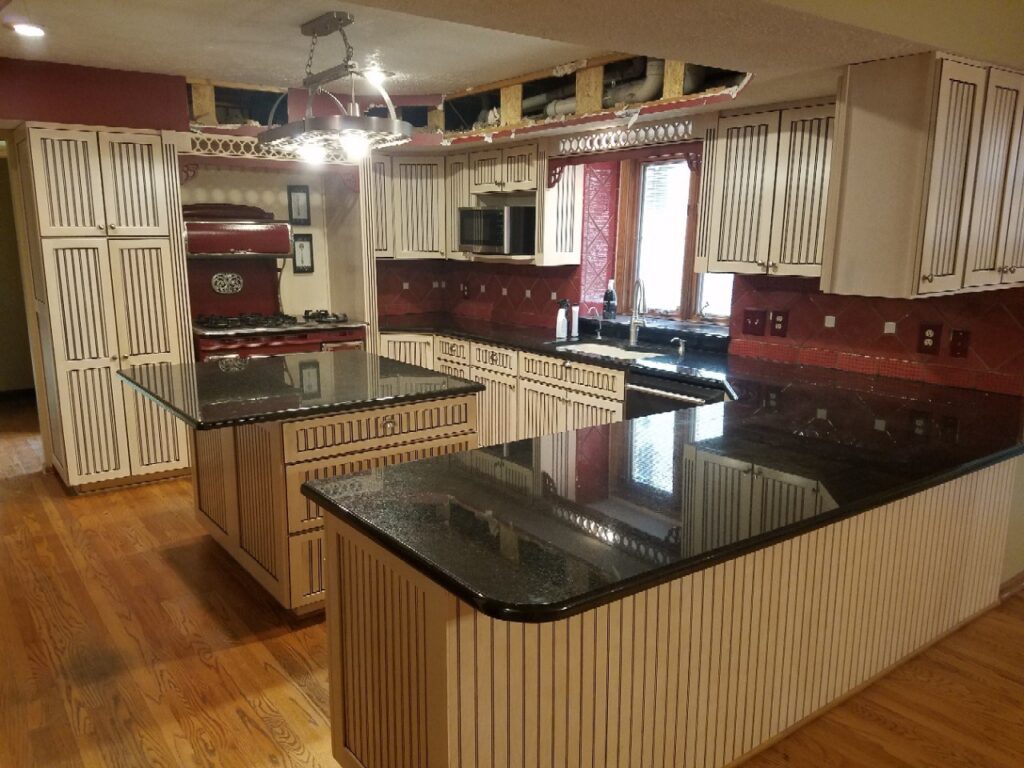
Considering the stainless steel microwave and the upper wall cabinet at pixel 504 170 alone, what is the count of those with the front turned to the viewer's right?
0

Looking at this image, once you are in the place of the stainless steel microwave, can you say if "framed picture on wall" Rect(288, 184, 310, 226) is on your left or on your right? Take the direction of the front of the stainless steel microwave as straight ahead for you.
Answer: on your right

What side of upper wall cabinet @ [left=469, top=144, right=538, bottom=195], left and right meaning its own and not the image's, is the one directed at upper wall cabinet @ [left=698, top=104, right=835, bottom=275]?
left

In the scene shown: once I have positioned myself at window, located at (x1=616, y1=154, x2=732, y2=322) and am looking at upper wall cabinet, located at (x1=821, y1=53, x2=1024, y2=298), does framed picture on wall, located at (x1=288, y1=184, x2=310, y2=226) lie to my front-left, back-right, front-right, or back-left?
back-right

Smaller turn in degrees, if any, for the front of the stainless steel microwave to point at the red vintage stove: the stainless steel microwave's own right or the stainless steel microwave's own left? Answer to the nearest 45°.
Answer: approximately 45° to the stainless steel microwave's own right

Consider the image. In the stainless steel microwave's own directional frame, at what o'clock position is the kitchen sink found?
The kitchen sink is roughly at 9 o'clock from the stainless steel microwave.

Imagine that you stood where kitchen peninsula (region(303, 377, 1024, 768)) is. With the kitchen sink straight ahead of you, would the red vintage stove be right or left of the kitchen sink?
left

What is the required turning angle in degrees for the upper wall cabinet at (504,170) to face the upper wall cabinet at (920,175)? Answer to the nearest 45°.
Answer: approximately 90° to its left
